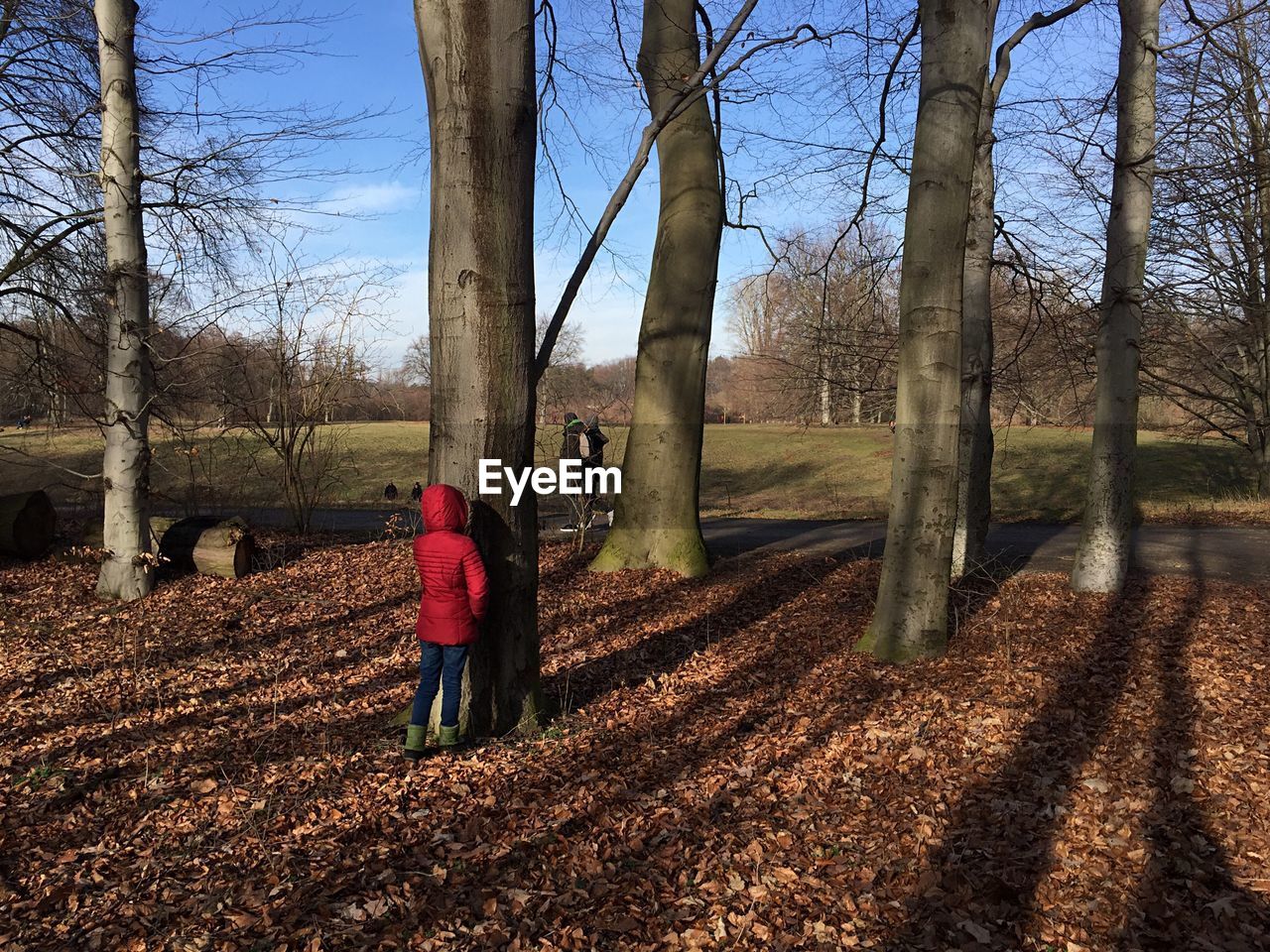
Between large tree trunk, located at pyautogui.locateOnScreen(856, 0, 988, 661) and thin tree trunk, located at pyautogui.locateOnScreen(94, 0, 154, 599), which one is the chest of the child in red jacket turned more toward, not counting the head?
the thin tree trunk

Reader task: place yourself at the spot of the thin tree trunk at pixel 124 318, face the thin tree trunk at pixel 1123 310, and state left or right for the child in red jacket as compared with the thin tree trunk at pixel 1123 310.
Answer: right

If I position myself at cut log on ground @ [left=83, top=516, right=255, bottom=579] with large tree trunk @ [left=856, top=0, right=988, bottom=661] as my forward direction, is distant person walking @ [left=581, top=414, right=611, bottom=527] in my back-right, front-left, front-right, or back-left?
front-left

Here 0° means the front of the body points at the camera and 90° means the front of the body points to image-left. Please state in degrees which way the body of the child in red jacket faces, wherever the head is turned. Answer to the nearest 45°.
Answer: approximately 180°

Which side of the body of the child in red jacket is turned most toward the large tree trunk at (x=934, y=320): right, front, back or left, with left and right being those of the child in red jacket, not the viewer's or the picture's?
right

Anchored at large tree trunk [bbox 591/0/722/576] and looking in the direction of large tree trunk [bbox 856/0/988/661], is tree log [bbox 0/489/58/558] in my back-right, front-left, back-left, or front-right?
back-right

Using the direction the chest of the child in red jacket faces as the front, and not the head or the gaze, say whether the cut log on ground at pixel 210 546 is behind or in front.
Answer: in front

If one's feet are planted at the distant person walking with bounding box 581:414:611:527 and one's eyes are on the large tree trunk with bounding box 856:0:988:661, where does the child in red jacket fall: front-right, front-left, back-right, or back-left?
front-right

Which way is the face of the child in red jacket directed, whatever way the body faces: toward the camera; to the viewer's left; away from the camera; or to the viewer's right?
away from the camera

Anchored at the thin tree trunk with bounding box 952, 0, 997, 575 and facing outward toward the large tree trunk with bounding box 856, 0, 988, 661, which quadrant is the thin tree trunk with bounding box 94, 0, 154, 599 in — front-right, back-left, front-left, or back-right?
front-right

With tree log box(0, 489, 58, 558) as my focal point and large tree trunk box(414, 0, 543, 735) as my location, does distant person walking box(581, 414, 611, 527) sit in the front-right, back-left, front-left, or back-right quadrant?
front-right

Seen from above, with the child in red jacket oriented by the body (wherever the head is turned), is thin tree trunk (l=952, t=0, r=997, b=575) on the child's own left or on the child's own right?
on the child's own right

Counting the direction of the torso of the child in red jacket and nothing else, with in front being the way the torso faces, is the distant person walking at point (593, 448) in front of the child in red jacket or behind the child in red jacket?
in front

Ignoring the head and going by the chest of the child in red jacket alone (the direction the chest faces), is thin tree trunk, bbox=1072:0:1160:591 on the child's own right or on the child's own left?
on the child's own right
